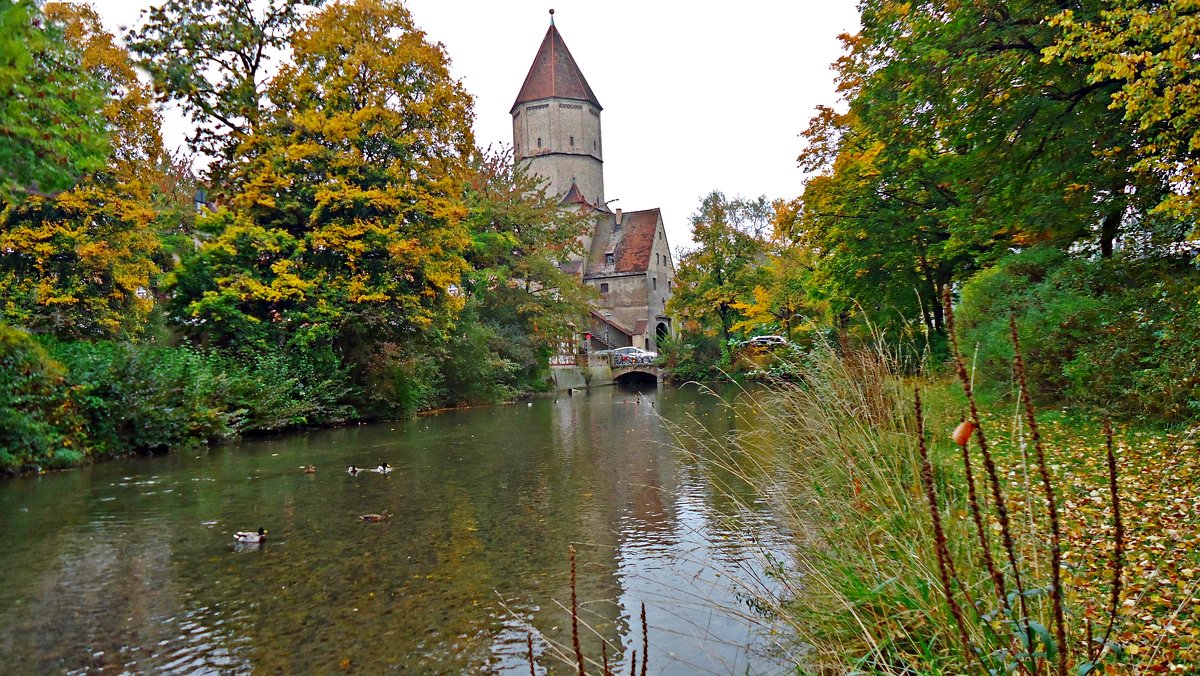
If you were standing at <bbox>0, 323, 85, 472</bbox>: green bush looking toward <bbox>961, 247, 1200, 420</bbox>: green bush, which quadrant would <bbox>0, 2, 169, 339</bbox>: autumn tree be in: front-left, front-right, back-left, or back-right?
back-left

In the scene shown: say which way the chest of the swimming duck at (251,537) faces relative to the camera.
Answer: to the viewer's right

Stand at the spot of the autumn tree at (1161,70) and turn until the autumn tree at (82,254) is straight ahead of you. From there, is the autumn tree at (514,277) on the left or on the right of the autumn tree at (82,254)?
right
